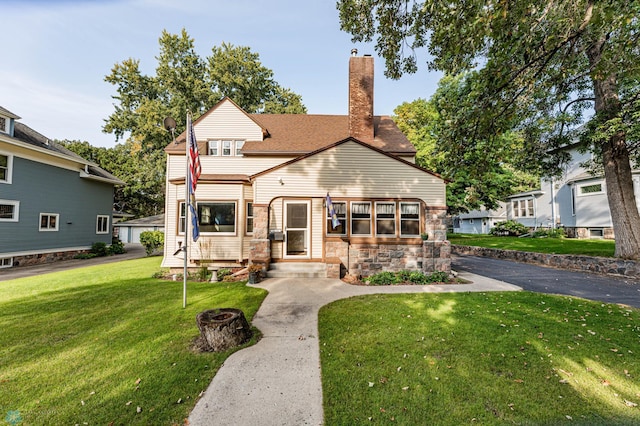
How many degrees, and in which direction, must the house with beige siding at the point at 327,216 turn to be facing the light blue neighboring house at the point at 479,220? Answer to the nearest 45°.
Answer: approximately 135° to its left

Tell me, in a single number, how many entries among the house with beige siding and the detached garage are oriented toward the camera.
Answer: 2

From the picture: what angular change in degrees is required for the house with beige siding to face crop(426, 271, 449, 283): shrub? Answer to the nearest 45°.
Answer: approximately 90° to its left

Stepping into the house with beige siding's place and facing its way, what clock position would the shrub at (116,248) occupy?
The shrub is roughly at 4 o'clock from the house with beige siding.

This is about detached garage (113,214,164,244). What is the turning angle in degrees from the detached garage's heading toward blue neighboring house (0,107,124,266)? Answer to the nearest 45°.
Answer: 0° — it already faces it

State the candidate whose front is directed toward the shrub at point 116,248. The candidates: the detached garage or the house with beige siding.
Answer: the detached garage

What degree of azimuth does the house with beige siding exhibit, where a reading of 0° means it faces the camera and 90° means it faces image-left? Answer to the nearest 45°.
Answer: approximately 0°

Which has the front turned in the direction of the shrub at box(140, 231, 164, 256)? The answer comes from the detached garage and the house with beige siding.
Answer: the detached garage

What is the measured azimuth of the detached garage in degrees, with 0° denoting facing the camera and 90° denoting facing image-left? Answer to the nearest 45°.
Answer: approximately 0°

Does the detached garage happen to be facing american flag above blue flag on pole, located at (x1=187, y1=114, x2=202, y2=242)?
yes

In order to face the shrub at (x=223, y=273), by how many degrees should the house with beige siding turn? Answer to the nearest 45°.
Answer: approximately 90° to its right
